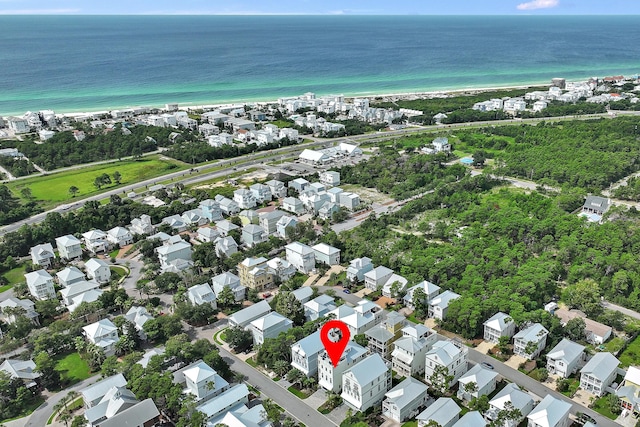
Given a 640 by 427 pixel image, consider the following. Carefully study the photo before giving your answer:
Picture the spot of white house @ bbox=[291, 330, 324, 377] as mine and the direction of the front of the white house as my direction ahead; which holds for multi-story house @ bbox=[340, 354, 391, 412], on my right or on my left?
on my left

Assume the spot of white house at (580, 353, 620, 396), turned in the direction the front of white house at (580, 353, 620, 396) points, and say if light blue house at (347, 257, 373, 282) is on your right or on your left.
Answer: on your right

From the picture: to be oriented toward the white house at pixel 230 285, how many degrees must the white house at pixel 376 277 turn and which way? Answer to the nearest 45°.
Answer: approximately 45° to its right

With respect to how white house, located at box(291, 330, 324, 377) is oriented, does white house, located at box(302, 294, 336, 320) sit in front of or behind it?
behind

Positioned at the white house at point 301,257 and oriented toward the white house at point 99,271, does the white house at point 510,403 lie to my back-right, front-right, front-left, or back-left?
back-left

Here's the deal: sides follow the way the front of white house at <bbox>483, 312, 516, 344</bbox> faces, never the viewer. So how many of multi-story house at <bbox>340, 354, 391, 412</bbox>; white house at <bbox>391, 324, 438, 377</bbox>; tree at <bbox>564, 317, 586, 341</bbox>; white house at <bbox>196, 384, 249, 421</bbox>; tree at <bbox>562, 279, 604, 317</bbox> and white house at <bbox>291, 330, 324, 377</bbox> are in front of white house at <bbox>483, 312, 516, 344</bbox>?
4
